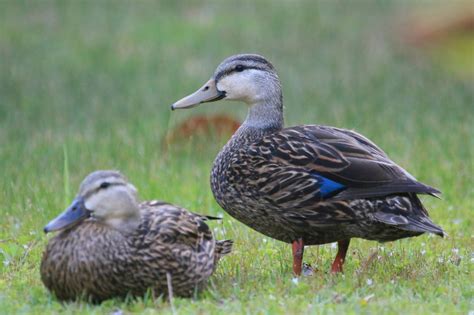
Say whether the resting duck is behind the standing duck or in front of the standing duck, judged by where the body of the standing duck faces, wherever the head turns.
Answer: in front

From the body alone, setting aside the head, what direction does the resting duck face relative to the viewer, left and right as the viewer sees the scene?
facing the viewer and to the left of the viewer

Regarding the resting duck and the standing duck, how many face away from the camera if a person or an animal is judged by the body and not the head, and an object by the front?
0

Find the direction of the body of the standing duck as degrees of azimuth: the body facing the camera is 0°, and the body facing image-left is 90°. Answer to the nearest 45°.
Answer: approximately 90°

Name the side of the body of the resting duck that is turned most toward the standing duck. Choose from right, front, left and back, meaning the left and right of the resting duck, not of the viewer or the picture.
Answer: back
